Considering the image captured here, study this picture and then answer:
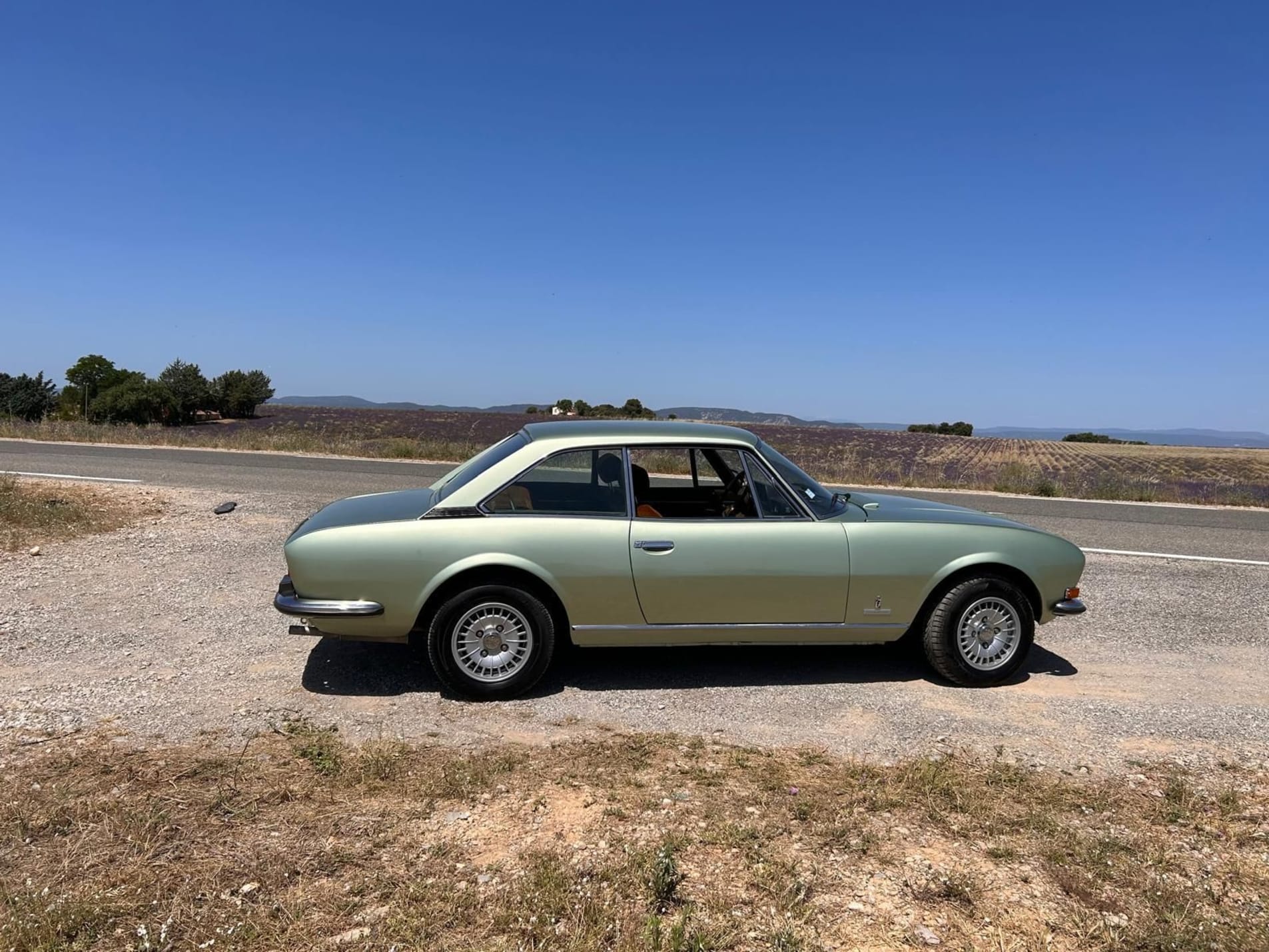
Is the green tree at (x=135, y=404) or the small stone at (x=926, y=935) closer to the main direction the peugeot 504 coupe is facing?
the small stone

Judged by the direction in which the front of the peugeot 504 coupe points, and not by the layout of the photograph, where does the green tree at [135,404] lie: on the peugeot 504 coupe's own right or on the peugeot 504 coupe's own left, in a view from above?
on the peugeot 504 coupe's own left

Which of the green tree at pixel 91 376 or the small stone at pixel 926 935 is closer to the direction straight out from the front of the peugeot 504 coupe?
the small stone

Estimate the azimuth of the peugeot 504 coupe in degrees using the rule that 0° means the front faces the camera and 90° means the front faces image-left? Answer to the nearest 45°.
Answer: approximately 270°

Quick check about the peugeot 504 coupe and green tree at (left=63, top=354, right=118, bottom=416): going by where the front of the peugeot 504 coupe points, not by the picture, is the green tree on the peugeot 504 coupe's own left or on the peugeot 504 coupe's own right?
on the peugeot 504 coupe's own left

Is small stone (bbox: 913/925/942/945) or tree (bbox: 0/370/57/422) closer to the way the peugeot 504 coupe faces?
the small stone

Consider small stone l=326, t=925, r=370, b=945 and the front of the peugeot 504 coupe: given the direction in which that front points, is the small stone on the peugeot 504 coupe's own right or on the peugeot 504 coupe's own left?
on the peugeot 504 coupe's own right
